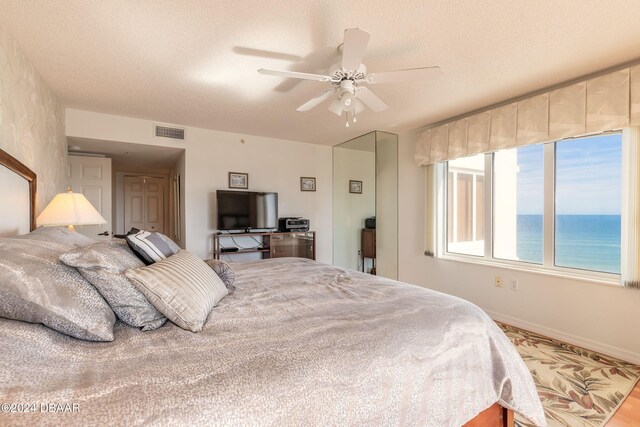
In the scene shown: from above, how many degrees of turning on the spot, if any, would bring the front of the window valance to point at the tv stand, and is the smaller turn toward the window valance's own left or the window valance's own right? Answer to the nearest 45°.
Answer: approximately 45° to the window valance's own right

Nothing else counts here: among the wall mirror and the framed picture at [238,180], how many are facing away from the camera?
0

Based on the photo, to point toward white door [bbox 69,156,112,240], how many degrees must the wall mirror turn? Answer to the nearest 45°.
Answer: approximately 45° to its right

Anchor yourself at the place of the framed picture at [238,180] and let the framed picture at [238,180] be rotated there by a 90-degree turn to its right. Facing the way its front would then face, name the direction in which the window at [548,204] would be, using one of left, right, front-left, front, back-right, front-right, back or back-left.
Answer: back-left

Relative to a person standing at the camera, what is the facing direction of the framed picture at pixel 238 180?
facing the viewer

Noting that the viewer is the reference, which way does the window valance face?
facing the viewer and to the left of the viewer

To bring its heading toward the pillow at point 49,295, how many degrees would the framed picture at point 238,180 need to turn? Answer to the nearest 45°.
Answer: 0° — it already faces it

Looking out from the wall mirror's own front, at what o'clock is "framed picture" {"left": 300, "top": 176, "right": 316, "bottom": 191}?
The framed picture is roughly at 2 o'clock from the wall mirror.

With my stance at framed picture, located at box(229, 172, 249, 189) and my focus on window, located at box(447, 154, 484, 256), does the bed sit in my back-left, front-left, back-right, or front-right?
front-right

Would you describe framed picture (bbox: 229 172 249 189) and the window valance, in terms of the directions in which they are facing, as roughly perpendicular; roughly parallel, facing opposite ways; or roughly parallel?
roughly perpendicular
